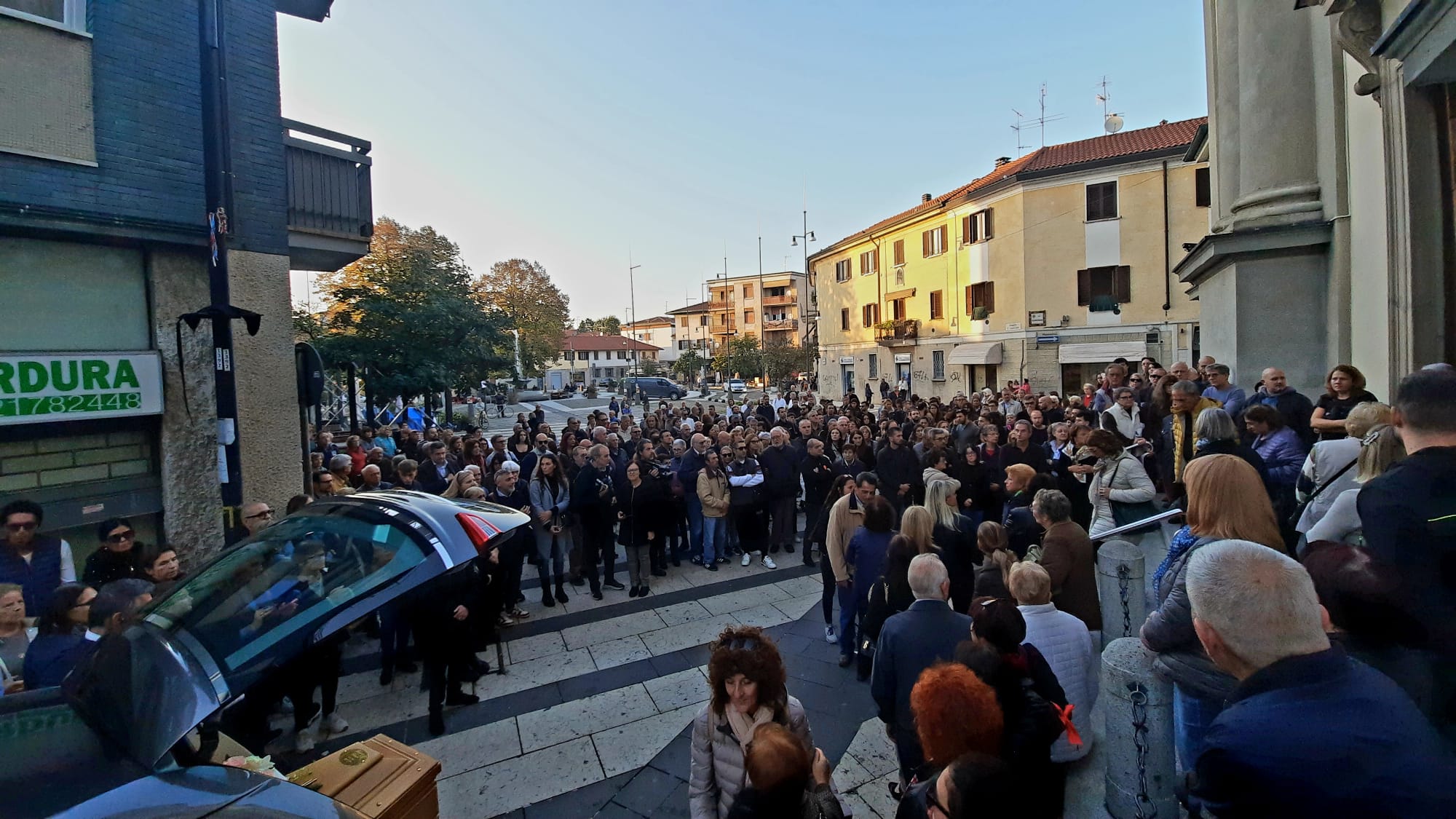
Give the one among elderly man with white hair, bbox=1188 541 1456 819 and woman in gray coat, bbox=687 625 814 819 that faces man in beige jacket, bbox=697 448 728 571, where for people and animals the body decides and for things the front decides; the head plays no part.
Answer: the elderly man with white hair

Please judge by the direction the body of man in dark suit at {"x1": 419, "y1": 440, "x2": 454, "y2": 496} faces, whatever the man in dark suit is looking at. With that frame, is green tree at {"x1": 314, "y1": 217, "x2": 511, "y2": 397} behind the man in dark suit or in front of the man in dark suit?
behind

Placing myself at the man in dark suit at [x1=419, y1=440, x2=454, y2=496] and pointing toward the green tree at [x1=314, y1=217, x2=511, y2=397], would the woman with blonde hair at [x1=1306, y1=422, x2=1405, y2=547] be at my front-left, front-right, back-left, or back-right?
back-right

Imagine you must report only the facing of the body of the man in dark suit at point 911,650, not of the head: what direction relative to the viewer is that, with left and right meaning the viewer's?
facing away from the viewer

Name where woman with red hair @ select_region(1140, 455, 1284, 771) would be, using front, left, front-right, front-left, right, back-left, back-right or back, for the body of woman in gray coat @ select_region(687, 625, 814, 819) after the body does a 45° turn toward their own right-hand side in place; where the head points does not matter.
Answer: back-left

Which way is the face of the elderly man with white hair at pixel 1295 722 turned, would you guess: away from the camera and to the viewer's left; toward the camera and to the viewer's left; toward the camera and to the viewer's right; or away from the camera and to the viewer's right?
away from the camera and to the viewer's left

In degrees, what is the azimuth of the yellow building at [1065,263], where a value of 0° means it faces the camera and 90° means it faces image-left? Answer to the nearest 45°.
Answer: approximately 45°

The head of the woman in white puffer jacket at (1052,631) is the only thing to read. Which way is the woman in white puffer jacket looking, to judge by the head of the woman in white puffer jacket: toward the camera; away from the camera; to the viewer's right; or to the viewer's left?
away from the camera

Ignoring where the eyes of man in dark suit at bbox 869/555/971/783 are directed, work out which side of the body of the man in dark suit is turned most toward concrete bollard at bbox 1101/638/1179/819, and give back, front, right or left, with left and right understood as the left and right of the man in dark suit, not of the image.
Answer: right

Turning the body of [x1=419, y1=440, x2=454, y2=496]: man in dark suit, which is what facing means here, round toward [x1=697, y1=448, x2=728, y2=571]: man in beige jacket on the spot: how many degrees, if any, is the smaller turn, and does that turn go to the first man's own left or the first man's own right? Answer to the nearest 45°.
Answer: approximately 45° to the first man's own left
